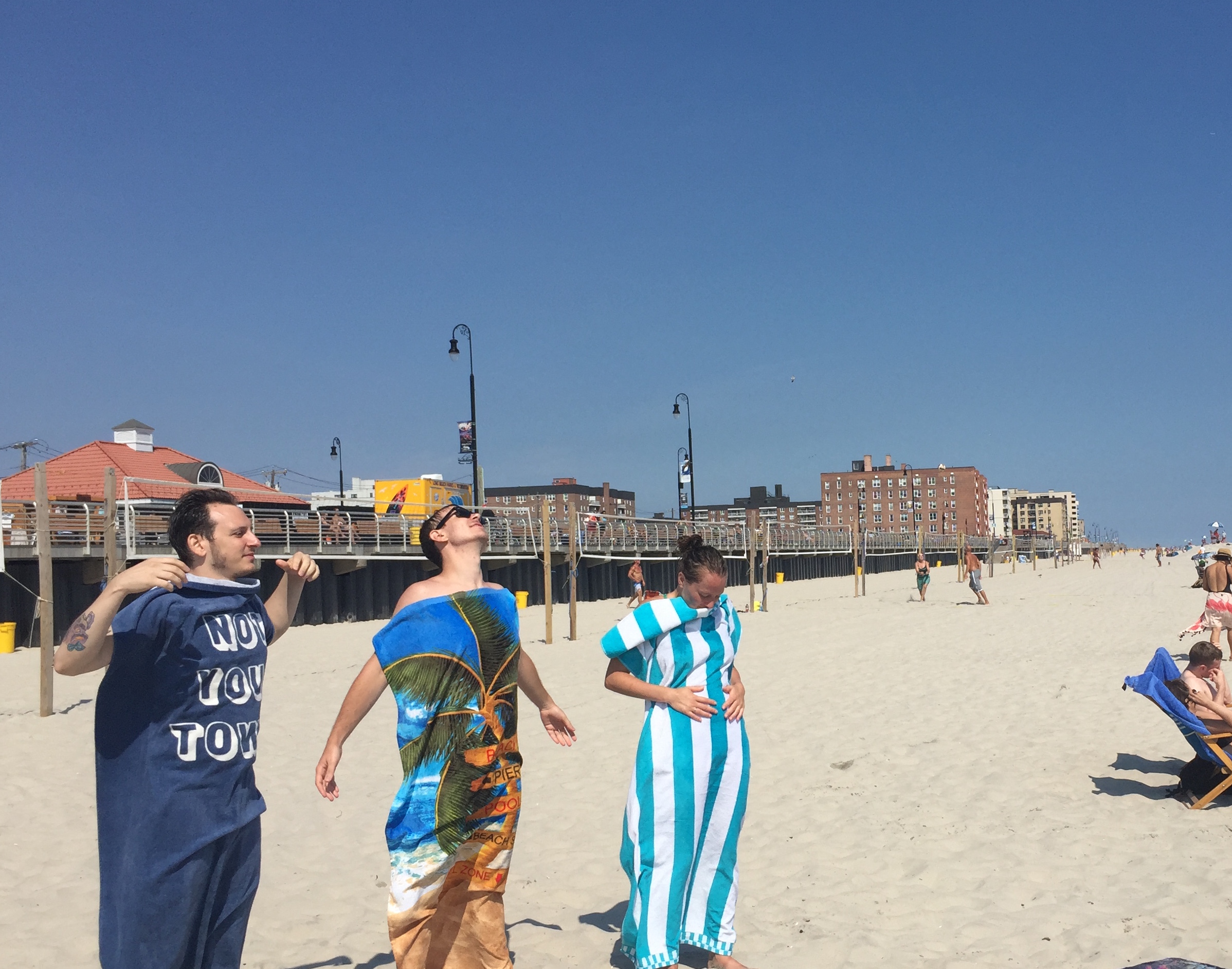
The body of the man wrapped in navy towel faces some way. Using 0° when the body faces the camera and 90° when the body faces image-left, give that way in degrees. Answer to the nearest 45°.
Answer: approximately 315°

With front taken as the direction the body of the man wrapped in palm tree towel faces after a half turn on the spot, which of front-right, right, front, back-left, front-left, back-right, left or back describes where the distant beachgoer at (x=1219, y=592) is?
right

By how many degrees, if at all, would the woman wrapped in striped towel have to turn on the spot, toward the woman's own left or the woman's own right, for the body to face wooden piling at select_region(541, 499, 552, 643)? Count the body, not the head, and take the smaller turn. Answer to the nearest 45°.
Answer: approximately 135° to the woman's own left

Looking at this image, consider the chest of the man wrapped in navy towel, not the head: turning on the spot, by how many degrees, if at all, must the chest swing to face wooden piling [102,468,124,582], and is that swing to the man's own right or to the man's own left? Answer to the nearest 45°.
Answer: approximately 135° to the man's own left

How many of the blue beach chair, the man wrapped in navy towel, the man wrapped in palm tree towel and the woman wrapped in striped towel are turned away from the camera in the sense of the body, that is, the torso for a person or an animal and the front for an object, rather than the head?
0

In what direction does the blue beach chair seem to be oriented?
to the viewer's right

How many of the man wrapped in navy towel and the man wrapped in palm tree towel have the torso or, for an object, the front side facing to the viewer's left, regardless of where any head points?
0

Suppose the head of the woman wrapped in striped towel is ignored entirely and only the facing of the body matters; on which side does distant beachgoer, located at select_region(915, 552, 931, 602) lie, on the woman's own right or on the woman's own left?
on the woman's own left

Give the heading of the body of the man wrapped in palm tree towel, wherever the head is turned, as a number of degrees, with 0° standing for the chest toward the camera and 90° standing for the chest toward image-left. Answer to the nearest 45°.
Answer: approximately 315°
